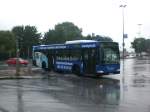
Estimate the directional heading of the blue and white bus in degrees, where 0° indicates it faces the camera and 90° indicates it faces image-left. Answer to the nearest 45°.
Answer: approximately 315°
